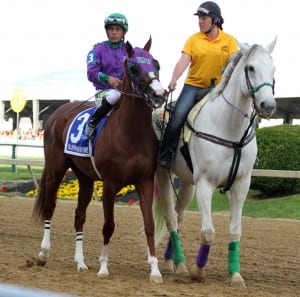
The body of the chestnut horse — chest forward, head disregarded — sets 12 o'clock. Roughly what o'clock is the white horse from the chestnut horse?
The white horse is roughly at 11 o'clock from the chestnut horse.

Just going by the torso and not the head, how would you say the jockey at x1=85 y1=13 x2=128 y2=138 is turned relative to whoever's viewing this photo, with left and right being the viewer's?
facing the viewer and to the right of the viewer

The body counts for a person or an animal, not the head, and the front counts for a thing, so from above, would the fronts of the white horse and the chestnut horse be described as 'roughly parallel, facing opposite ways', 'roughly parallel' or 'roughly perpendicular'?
roughly parallel

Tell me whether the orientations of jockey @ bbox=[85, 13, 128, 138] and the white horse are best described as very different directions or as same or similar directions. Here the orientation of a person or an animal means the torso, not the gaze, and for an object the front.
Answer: same or similar directions

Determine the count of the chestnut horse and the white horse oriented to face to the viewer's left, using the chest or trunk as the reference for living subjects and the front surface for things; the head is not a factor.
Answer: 0

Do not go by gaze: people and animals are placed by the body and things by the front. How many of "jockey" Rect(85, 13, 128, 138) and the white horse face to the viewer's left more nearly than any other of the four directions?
0

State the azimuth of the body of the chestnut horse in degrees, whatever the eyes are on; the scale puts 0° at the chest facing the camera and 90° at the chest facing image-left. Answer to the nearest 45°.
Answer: approximately 315°
